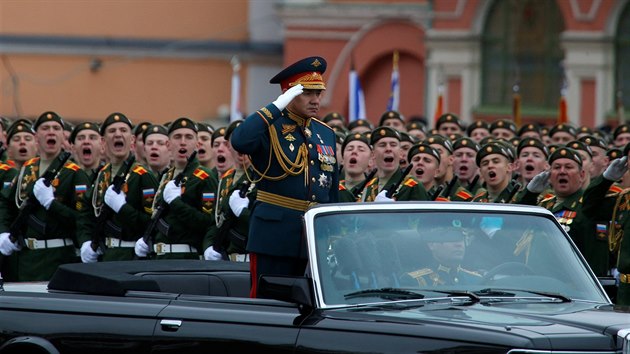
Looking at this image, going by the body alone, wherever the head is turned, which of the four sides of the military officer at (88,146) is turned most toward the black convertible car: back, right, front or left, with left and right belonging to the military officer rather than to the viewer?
front

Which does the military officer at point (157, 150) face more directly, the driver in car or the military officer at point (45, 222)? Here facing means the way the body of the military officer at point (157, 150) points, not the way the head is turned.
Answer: the driver in car

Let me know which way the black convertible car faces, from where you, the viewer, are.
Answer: facing the viewer and to the right of the viewer

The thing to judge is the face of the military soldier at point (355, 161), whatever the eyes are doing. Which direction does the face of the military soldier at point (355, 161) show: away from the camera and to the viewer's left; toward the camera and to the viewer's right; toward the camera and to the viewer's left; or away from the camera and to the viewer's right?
toward the camera and to the viewer's left

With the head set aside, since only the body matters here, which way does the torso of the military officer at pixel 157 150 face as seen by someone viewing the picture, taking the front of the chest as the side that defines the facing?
toward the camera

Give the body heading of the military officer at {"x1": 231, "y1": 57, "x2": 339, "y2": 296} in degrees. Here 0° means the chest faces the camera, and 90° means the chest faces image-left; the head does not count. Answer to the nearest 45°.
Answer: approximately 315°

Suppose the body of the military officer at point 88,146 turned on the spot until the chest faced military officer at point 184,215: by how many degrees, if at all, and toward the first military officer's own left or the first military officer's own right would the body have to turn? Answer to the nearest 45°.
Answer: approximately 45° to the first military officer's own left

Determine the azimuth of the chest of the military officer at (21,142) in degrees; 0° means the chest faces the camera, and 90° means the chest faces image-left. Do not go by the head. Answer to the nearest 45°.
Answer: approximately 0°

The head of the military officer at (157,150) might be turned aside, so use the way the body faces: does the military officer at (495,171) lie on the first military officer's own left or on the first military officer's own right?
on the first military officer's own left

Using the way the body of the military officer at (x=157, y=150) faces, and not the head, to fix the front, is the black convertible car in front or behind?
in front

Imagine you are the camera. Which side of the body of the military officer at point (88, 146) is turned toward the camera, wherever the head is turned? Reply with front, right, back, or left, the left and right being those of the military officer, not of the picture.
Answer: front
